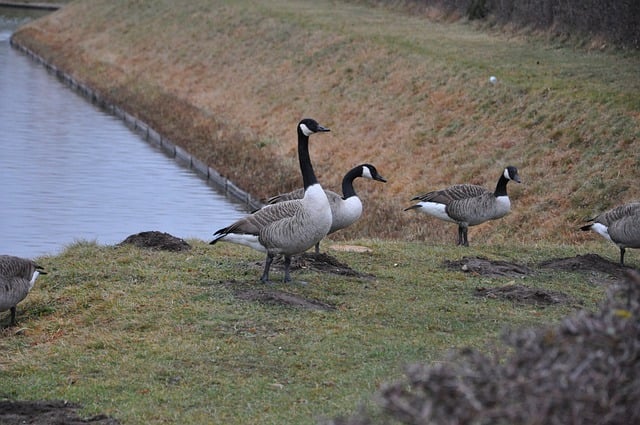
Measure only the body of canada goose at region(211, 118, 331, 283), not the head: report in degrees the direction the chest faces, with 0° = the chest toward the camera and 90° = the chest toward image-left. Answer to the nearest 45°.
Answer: approximately 270°

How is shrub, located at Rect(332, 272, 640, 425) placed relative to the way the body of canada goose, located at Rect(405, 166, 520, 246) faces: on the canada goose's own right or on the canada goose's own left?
on the canada goose's own right

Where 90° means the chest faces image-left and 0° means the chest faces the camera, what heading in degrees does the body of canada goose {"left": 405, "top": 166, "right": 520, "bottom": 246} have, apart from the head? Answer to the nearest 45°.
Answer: approximately 270°
